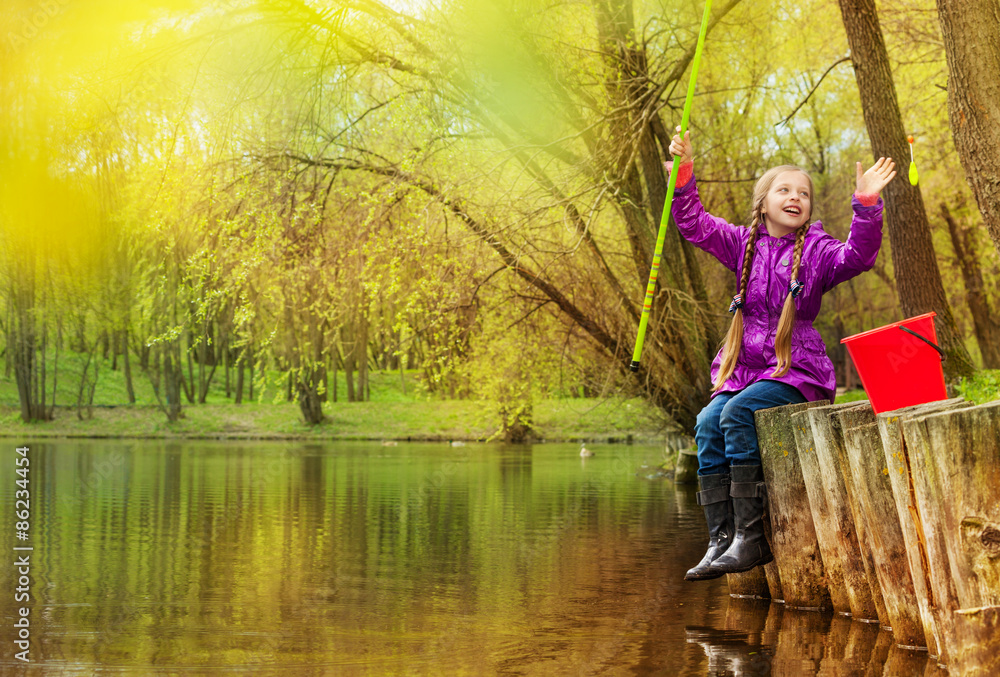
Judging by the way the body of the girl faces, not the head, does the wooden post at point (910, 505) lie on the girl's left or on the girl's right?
on the girl's left

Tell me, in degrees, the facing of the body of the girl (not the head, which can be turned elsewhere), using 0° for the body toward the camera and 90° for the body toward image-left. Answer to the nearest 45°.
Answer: approximately 45°

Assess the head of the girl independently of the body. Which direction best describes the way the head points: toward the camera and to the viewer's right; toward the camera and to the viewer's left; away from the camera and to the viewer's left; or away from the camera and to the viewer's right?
toward the camera and to the viewer's right

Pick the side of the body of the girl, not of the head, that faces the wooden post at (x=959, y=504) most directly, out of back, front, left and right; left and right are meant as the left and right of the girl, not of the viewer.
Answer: left

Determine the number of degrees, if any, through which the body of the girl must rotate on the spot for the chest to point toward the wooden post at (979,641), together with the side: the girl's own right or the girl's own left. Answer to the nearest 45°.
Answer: approximately 90° to the girl's own left

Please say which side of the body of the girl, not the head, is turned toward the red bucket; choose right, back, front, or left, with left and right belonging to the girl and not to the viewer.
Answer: left
